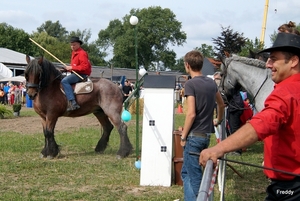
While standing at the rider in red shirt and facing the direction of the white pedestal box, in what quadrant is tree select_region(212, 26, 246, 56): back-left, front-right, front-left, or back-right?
back-left

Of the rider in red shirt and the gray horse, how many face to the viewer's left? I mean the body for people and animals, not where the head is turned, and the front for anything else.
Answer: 2

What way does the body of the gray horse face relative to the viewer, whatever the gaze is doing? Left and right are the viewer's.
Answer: facing to the left of the viewer

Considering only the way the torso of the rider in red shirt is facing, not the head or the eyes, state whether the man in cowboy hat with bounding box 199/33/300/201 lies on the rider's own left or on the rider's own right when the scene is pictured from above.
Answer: on the rider's own left

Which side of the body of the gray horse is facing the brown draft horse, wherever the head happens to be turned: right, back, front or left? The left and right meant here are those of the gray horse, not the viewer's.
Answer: front

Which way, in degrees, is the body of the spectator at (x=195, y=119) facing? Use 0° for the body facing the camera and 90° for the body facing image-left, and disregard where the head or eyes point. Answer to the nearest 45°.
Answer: approximately 135°

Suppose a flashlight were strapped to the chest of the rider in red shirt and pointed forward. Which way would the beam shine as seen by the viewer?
to the viewer's left

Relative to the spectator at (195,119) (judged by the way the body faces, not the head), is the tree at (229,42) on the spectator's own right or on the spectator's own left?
on the spectator's own right

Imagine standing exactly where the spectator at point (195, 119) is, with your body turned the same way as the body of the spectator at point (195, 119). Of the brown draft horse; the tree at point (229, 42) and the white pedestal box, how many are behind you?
0

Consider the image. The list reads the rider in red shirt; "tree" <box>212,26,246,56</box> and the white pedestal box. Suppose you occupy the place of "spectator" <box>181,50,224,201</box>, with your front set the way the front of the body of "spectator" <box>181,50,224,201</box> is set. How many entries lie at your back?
0

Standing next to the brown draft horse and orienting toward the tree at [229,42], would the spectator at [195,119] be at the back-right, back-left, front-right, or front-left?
back-right

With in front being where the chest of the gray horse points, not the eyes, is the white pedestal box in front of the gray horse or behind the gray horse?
in front

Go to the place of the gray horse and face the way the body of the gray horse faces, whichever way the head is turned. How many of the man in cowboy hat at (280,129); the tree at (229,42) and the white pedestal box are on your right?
1

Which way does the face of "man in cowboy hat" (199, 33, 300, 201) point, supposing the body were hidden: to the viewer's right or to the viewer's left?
to the viewer's left

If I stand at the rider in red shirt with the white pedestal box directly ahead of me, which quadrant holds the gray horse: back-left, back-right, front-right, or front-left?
front-left

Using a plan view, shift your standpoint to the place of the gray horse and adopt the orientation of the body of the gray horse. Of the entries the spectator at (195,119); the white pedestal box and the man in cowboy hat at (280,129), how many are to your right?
0
